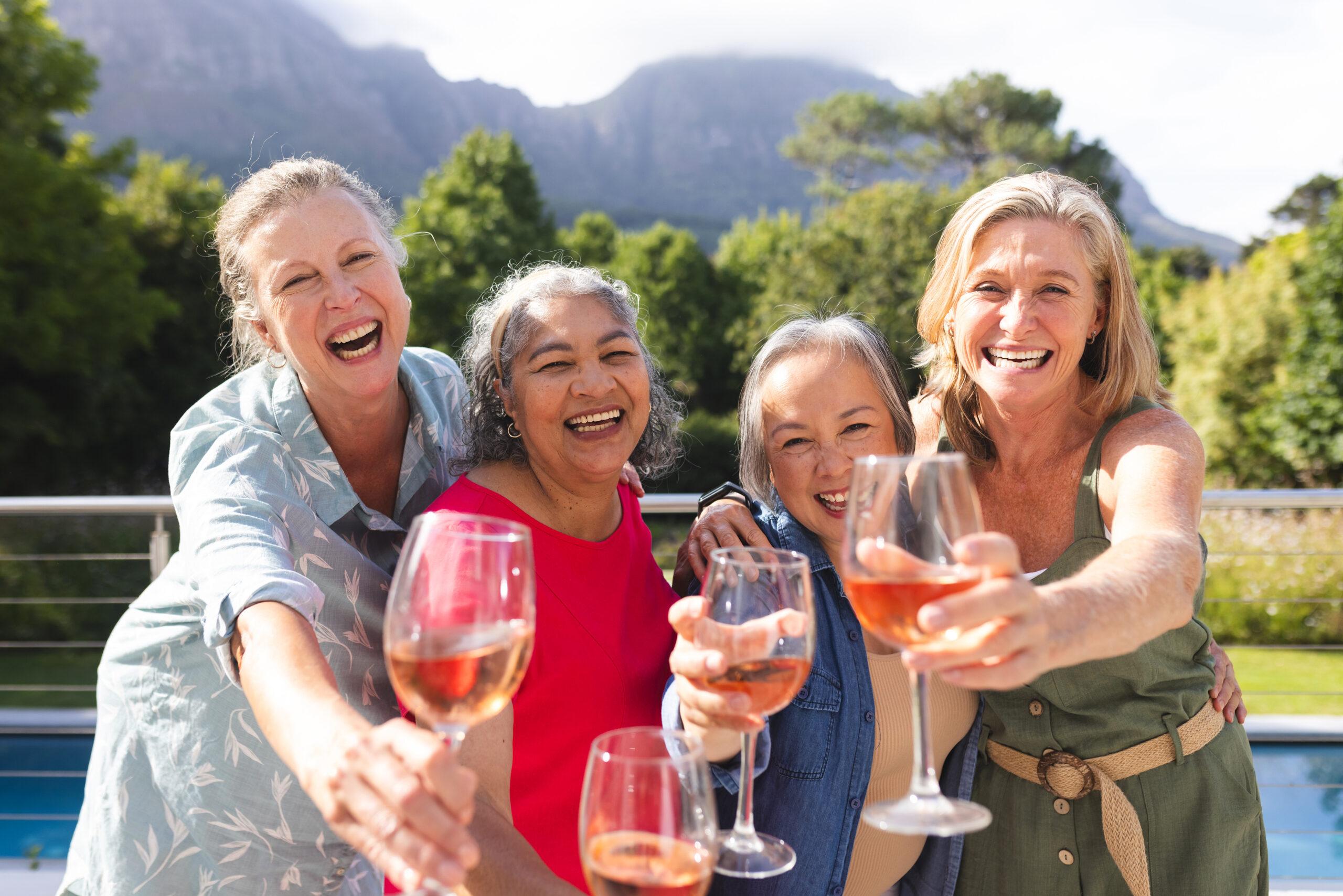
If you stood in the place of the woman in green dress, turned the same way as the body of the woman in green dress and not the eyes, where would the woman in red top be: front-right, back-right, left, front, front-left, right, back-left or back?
right

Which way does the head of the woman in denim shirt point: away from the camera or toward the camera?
toward the camera

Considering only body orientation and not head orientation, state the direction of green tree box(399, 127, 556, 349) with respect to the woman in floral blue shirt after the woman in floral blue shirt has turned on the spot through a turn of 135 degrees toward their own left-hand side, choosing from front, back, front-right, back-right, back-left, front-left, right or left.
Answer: front

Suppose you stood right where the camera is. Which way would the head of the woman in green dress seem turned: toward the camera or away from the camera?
toward the camera

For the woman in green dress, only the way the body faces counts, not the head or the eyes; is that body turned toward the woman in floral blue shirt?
no

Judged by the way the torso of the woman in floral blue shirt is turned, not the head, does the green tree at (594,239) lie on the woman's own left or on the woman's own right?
on the woman's own left

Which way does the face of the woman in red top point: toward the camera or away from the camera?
toward the camera

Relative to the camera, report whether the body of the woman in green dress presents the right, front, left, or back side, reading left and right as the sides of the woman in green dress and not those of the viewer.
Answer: front

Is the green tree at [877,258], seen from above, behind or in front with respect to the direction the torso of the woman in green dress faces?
behind

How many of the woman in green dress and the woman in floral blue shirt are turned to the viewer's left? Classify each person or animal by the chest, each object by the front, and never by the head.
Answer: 0

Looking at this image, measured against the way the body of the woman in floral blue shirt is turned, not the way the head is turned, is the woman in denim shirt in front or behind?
in front
